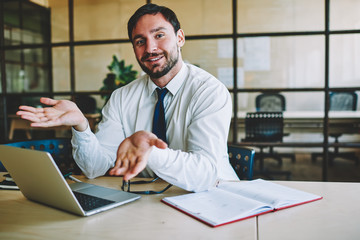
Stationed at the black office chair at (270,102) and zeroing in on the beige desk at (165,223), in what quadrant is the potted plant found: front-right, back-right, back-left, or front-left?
front-right

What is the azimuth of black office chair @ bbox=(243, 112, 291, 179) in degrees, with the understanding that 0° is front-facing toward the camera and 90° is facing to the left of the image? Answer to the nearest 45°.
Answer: approximately 180°

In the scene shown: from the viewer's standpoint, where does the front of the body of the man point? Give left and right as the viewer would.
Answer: facing the viewer and to the left of the viewer

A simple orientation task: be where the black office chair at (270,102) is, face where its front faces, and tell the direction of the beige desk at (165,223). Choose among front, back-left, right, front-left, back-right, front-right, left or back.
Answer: front

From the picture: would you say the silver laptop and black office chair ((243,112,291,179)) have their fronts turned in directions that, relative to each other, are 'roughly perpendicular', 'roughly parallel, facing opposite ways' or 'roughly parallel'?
roughly parallel

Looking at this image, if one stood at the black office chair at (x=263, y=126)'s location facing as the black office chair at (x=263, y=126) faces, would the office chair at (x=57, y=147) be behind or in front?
behind

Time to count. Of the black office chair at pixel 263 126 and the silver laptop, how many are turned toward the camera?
0

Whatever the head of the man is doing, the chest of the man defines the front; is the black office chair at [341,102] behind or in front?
behind

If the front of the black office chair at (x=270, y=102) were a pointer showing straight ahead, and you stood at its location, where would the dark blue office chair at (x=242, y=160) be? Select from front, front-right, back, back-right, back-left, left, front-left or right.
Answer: front

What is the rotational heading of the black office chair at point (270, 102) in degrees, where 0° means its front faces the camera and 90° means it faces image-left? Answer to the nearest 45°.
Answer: approximately 0°
